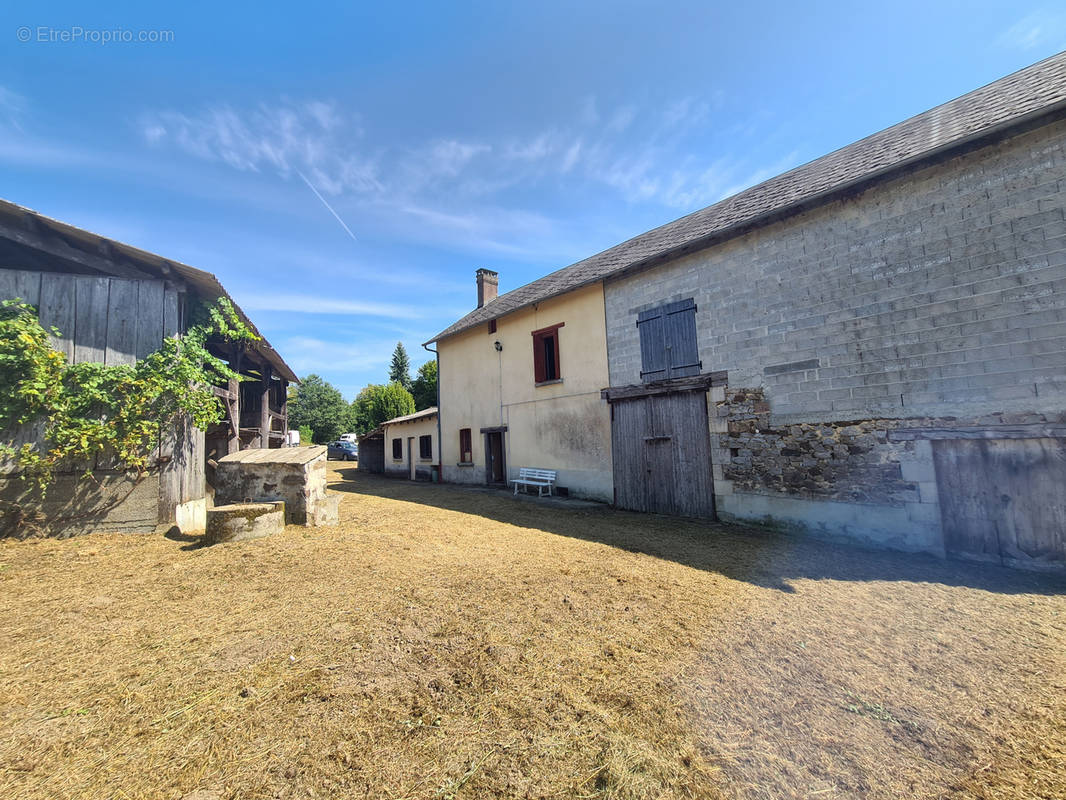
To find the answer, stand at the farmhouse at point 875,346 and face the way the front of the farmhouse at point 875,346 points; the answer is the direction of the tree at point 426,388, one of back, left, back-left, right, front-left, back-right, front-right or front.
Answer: right

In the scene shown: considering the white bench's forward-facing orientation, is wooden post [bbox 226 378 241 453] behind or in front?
in front

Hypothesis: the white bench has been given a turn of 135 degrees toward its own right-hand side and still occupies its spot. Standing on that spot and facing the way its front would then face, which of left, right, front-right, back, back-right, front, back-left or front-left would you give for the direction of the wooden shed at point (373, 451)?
front-left

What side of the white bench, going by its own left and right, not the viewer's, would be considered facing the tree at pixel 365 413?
right

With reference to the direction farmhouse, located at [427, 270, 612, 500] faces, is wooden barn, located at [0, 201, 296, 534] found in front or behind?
in front

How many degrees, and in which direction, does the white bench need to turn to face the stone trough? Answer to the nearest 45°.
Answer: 0° — it already faces it

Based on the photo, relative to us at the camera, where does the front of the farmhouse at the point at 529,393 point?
facing the viewer and to the left of the viewer

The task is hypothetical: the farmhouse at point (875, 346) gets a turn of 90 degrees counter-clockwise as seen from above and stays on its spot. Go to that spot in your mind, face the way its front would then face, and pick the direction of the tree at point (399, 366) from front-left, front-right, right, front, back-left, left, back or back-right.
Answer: back

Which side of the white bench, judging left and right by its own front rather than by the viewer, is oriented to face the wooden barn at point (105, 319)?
front
